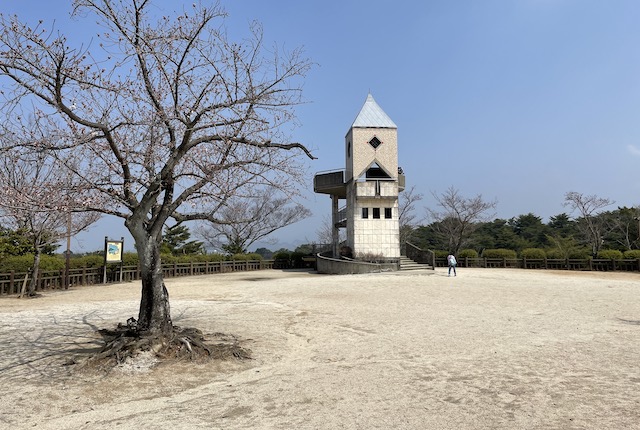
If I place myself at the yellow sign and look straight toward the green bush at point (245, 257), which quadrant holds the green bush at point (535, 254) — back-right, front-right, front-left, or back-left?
front-right

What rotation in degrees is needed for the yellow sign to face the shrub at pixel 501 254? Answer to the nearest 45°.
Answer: approximately 90° to its left

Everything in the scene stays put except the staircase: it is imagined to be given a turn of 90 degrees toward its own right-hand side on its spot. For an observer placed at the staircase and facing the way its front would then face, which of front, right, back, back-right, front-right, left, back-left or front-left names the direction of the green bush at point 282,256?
front

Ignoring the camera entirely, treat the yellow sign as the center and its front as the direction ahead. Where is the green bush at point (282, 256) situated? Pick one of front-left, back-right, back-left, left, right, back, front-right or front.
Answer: back-left

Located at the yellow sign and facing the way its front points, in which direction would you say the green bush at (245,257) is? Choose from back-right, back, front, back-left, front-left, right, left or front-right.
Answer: back-left

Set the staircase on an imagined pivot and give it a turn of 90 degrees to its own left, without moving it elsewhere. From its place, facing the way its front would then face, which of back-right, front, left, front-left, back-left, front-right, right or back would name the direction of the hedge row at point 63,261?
back

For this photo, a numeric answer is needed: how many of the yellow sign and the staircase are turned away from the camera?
0

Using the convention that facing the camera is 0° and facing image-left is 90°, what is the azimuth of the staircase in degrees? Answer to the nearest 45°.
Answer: approximately 315°

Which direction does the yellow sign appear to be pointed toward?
toward the camera

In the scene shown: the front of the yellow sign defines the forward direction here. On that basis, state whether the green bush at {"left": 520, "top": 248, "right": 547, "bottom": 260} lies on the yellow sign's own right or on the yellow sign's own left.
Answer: on the yellow sign's own left

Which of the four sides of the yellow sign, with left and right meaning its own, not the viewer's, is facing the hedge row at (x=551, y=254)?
left

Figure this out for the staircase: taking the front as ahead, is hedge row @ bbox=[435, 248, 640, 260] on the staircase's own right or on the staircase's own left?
on the staircase's own left

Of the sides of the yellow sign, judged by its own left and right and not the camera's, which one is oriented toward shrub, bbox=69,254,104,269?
right

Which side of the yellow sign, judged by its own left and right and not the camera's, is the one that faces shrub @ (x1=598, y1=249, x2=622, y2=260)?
left
